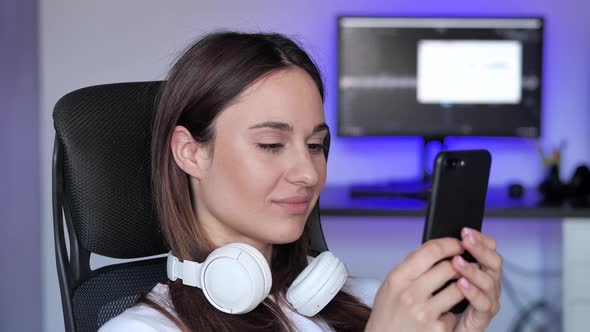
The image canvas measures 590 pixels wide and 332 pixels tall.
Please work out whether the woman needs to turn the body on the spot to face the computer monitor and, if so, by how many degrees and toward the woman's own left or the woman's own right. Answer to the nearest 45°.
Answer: approximately 135° to the woman's own left

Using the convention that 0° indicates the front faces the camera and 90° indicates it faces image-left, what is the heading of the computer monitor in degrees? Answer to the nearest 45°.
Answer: approximately 0°

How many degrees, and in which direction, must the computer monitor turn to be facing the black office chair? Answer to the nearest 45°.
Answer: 0° — it already faces it

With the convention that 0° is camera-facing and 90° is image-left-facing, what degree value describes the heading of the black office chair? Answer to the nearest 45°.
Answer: approximately 315°

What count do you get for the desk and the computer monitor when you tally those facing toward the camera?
2
